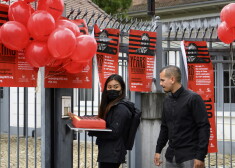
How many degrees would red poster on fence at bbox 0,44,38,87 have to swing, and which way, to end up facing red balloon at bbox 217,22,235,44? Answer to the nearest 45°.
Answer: approximately 90° to its left

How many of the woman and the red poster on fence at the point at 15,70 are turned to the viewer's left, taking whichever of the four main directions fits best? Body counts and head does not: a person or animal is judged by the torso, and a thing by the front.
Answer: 1

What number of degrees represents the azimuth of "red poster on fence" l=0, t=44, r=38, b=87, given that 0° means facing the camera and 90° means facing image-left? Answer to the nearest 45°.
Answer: approximately 0°

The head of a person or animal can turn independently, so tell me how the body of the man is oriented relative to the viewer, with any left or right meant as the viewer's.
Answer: facing the viewer and to the left of the viewer

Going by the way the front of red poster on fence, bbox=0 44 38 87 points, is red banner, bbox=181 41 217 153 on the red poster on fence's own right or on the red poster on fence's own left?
on the red poster on fence's own left

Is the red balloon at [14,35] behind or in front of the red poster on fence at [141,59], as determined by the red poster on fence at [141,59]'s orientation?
in front

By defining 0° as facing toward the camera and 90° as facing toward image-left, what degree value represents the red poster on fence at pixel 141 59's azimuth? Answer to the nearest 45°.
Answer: approximately 0°

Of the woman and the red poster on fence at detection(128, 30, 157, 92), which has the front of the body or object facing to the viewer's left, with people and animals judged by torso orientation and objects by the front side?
the woman

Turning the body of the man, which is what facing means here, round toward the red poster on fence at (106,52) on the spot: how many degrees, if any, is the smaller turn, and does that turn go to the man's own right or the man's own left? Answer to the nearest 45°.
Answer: approximately 90° to the man's own right
